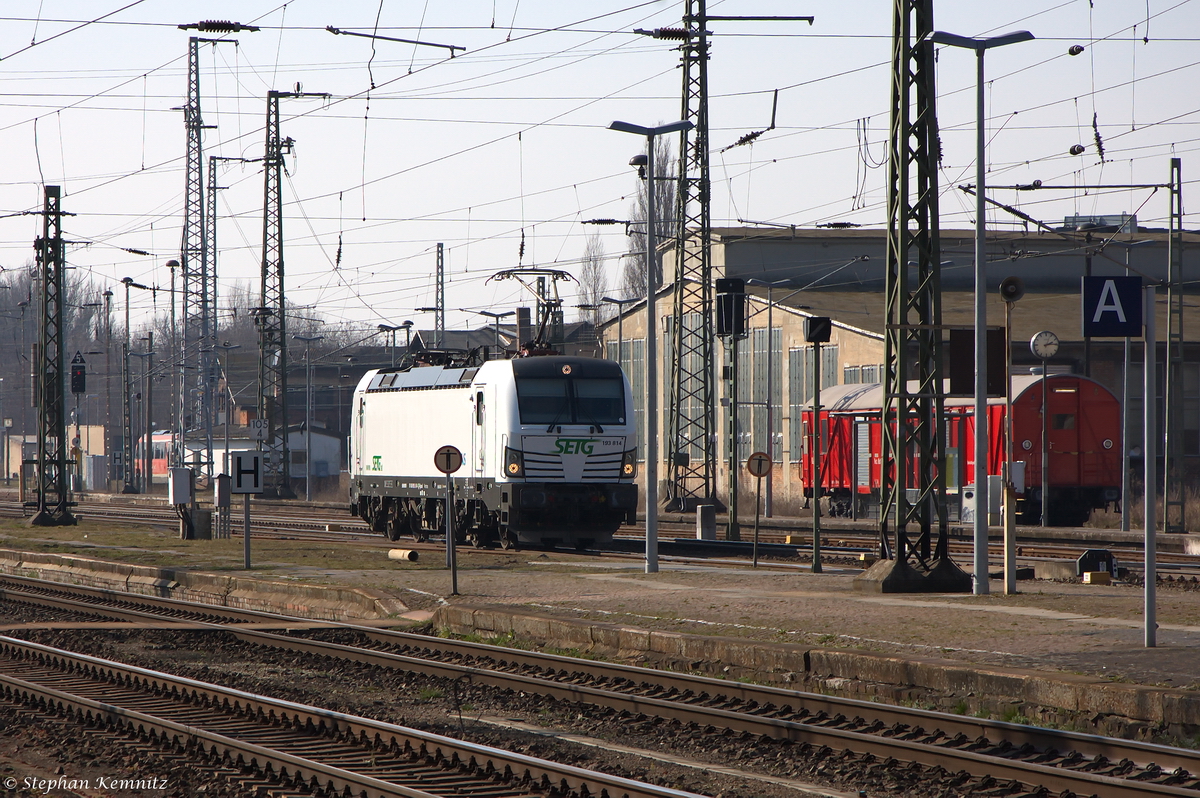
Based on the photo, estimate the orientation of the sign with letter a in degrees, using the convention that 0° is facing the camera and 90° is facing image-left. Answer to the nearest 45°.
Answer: approximately 0°

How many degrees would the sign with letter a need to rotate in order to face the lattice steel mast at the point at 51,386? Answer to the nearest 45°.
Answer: approximately 135° to its right

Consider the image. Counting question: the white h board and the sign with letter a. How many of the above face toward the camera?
2

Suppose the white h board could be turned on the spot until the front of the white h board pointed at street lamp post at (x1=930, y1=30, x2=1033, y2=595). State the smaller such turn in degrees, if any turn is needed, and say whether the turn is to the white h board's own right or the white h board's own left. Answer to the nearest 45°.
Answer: approximately 45° to the white h board's own left

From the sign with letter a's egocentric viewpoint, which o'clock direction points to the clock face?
The clock face is roughly at 6 o'clock from the sign with letter a.

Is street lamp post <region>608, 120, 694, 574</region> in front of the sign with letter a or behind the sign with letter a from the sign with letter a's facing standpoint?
behind

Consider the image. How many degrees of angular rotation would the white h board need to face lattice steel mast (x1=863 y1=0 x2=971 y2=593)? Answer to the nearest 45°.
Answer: approximately 45° to its left

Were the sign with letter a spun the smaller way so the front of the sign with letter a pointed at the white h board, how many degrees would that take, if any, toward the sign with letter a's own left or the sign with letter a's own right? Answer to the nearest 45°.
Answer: approximately 135° to the sign with letter a's own right

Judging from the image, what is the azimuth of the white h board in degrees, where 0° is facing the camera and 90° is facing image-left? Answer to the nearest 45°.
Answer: approximately 0°

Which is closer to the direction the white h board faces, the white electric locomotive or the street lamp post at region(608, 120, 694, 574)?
the street lamp post
